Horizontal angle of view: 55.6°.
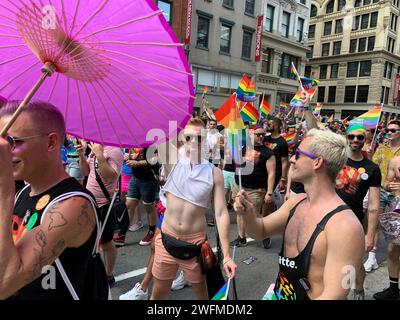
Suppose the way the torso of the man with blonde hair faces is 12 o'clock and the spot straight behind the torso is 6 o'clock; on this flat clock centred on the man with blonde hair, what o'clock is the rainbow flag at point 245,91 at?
The rainbow flag is roughly at 4 o'clock from the man with blonde hair.

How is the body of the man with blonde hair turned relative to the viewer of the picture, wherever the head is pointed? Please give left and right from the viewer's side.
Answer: facing the viewer and to the left of the viewer

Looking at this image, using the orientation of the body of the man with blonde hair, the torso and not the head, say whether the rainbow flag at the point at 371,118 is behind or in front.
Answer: behind

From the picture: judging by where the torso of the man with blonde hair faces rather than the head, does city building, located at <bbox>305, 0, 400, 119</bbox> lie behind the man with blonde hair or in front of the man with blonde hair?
behind

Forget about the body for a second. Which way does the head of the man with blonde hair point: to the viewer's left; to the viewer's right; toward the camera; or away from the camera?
to the viewer's left

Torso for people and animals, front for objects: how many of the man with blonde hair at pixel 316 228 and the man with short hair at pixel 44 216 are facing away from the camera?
0

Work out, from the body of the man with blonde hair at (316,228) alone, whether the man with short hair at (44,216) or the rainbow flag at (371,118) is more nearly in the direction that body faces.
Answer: the man with short hair

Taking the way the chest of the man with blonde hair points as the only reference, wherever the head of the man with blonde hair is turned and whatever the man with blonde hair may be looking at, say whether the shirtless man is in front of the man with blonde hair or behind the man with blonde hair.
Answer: behind

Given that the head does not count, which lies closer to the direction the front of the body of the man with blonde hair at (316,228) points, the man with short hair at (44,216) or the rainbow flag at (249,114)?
the man with short hair

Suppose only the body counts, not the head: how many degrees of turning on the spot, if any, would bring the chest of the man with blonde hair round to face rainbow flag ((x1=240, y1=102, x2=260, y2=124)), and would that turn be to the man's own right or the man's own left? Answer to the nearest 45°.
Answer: approximately 135° to the man's own right
